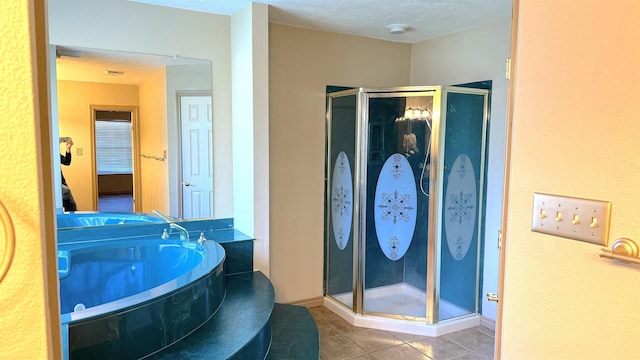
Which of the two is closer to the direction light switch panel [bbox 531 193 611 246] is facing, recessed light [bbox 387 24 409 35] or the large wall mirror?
the large wall mirror

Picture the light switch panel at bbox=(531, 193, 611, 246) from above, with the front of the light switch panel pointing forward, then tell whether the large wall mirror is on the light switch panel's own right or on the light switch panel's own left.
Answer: on the light switch panel's own right

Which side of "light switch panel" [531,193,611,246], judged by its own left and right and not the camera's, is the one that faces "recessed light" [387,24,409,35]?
right

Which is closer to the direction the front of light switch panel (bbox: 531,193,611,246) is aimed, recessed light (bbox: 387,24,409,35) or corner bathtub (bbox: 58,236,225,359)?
the corner bathtub

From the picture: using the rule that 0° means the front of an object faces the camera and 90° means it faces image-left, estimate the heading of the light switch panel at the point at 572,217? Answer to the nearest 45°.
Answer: approximately 45°

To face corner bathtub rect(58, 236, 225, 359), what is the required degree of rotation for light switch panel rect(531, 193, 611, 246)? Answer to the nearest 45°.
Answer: approximately 45° to its right
